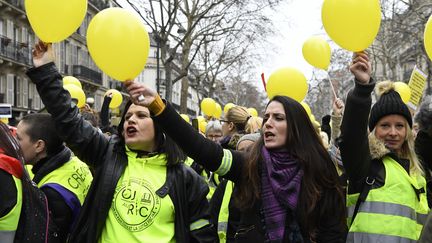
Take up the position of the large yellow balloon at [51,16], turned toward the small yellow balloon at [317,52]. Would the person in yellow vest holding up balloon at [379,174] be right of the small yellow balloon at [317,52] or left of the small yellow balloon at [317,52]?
right

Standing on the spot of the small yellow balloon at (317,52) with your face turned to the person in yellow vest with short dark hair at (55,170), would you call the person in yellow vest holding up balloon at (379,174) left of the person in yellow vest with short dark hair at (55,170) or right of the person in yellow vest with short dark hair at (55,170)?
left

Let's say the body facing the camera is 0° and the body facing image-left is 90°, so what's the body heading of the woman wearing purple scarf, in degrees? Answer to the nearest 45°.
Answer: approximately 45°

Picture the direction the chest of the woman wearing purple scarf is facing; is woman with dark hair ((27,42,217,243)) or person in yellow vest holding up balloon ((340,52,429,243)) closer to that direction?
the woman with dark hair

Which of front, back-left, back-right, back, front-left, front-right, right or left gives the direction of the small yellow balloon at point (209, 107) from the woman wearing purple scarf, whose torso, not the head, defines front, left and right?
back-right
